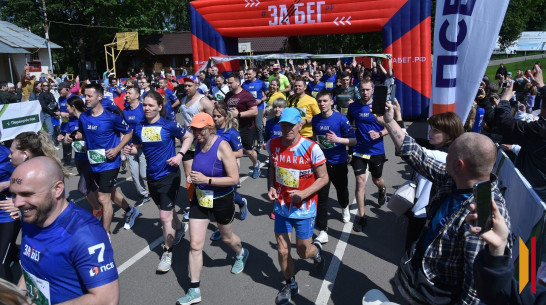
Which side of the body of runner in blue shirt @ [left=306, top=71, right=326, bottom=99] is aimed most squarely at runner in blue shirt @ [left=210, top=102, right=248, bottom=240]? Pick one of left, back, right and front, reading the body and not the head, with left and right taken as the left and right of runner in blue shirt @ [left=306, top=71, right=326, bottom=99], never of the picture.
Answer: front

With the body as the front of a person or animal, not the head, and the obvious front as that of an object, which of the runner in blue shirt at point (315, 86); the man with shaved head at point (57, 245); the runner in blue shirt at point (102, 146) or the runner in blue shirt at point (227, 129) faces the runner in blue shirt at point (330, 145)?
the runner in blue shirt at point (315, 86)

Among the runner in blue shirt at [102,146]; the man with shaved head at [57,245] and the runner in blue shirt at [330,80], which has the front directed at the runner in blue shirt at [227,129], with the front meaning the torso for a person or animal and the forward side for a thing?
the runner in blue shirt at [330,80]

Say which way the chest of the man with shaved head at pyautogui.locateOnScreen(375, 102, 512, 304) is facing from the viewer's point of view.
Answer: to the viewer's left

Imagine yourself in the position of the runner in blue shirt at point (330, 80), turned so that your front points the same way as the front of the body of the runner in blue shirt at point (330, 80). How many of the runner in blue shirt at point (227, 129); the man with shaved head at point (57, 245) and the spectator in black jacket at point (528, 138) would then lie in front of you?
3

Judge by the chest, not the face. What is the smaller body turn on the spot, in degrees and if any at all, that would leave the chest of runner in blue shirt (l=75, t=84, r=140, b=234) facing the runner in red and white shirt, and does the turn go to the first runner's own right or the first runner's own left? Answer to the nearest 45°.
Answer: approximately 90° to the first runner's own left

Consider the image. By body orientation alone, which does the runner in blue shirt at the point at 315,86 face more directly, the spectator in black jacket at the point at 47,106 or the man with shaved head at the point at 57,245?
the man with shaved head

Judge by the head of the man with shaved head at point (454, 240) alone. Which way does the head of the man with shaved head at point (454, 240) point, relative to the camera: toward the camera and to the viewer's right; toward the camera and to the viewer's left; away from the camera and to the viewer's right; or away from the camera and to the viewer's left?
away from the camera and to the viewer's left

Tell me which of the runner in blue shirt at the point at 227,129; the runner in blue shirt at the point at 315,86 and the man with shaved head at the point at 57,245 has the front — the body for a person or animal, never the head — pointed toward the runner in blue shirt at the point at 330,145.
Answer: the runner in blue shirt at the point at 315,86

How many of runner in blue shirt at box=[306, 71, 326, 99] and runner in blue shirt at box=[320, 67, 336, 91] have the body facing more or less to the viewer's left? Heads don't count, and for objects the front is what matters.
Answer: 0

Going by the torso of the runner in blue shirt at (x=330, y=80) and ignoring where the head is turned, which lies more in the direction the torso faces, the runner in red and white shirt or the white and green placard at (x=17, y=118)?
the runner in red and white shirt

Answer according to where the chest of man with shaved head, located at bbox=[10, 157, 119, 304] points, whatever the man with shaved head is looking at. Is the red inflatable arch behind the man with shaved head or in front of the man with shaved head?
behind
